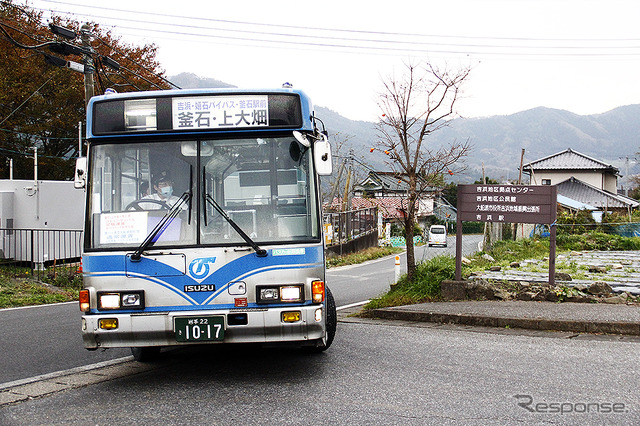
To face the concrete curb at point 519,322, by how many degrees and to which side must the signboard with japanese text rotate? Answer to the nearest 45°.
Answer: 0° — it already faces it

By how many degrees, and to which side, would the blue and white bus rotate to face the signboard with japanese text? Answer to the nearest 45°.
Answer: approximately 135° to its left

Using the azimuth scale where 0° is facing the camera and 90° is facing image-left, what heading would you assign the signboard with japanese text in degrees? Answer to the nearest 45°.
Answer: approximately 0°

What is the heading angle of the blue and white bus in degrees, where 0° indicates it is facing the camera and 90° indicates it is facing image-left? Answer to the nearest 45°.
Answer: approximately 0°

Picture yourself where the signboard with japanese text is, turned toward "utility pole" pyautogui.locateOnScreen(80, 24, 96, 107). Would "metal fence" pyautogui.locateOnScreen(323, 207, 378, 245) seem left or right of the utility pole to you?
right

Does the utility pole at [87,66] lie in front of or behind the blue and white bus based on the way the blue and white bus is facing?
behind

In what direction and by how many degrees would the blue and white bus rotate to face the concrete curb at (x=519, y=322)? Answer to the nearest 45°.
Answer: approximately 135° to its left

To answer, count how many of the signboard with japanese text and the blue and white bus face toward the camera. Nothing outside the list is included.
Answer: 2

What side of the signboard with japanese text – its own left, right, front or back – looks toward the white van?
back

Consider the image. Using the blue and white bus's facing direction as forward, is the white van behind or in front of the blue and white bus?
behind

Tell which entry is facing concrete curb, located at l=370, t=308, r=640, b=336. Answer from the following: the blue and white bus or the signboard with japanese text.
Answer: the signboard with japanese text

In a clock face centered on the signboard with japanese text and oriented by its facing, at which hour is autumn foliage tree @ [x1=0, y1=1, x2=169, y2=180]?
The autumn foliage tree is roughly at 4 o'clock from the signboard with japanese text.
